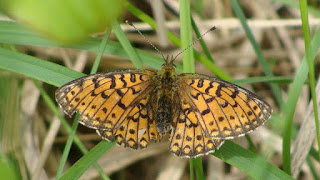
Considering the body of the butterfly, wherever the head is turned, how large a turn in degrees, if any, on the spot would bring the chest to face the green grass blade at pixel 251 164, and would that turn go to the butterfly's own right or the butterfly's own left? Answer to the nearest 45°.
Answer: approximately 90° to the butterfly's own right

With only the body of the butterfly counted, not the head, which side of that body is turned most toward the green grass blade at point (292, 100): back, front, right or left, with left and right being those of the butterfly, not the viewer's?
right

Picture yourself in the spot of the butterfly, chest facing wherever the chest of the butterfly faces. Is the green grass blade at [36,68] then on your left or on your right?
on your left

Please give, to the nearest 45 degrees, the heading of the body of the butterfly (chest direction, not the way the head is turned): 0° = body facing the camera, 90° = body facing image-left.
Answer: approximately 180°

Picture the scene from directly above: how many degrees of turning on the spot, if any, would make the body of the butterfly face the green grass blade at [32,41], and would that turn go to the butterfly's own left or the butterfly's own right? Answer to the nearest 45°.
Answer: approximately 90° to the butterfly's own left
